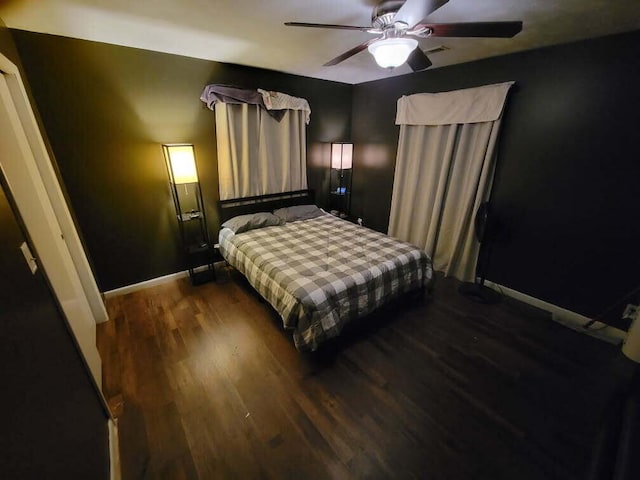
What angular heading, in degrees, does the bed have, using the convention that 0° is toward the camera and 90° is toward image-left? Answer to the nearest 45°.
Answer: approximately 315°

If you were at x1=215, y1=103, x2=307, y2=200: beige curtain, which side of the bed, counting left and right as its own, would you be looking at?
back

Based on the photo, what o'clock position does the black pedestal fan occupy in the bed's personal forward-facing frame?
The black pedestal fan is roughly at 10 o'clock from the bed.
